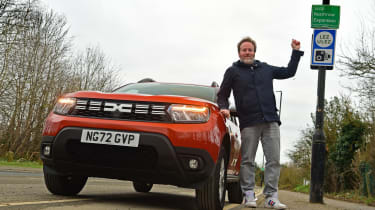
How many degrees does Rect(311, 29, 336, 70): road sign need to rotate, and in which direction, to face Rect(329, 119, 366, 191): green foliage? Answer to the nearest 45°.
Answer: approximately 180°

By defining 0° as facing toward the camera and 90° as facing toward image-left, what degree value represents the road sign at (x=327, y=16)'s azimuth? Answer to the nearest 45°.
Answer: approximately 0°

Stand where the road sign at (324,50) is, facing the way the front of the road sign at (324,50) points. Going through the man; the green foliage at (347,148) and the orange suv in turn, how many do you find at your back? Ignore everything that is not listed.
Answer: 1

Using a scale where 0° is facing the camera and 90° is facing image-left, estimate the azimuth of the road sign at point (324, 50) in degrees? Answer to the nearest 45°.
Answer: approximately 0°

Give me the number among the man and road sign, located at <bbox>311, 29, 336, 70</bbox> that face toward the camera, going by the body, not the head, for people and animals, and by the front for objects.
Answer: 2

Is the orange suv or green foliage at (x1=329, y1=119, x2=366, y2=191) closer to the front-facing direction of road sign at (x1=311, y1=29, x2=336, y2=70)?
the orange suv
